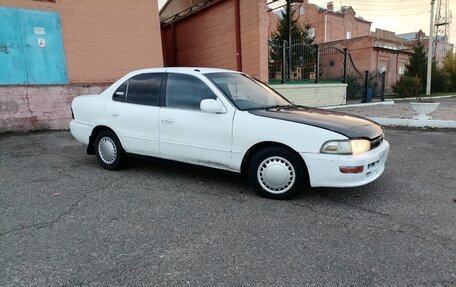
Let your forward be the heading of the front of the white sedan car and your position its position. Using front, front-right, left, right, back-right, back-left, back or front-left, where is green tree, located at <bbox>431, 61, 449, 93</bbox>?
left

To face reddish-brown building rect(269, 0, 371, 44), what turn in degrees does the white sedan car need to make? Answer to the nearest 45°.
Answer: approximately 135° to its left

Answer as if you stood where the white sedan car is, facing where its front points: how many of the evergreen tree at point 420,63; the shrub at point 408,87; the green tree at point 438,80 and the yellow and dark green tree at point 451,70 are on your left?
4

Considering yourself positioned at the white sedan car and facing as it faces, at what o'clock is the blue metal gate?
The blue metal gate is roughly at 6 o'clock from the white sedan car.

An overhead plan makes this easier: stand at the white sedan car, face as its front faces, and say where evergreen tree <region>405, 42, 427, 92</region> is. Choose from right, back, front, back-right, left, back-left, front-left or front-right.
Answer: left

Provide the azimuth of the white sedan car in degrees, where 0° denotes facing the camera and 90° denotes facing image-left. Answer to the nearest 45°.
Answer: approximately 315°

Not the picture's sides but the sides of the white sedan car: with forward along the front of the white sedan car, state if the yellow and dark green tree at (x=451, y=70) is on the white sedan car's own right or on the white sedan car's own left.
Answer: on the white sedan car's own left
